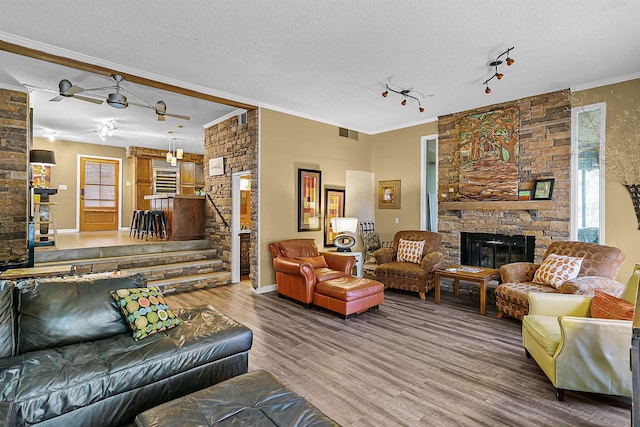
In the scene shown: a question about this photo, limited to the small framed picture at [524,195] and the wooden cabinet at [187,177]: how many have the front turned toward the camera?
2

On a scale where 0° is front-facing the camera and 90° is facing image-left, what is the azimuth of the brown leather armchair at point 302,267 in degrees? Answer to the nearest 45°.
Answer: approximately 315°

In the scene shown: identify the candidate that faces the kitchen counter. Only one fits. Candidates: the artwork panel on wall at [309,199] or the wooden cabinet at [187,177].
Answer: the wooden cabinet

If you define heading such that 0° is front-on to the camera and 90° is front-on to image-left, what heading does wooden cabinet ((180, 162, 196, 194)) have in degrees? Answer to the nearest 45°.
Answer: approximately 0°

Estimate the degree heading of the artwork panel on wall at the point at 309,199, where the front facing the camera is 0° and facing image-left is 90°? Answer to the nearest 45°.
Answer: approximately 315°

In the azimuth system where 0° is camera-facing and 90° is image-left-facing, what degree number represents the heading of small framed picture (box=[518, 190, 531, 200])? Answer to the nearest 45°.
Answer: approximately 0°

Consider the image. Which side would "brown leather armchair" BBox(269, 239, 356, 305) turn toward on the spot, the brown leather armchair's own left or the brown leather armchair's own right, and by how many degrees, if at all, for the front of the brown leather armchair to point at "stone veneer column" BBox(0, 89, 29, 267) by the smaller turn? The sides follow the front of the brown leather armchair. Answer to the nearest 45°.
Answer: approximately 135° to the brown leather armchair's own right

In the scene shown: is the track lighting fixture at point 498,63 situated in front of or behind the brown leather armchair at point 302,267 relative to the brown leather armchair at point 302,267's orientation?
in front

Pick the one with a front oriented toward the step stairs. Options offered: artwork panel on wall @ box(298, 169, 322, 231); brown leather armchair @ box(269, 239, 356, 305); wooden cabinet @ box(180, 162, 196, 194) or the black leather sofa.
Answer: the wooden cabinet

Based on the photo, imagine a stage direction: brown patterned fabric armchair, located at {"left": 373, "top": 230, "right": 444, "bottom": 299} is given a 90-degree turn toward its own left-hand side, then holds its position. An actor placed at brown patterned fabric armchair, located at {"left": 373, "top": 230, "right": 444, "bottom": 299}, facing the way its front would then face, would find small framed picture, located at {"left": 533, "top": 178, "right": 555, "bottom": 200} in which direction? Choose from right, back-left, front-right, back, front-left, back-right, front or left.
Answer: front-left

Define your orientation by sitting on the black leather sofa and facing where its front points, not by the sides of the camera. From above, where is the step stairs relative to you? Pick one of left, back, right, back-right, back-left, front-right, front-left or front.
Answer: back-left

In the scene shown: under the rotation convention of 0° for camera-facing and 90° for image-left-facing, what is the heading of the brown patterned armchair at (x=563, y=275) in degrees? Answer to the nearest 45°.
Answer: approximately 45°

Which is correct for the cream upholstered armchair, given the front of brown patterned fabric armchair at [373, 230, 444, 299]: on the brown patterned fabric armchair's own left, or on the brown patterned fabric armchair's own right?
on the brown patterned fabric armchair's own left

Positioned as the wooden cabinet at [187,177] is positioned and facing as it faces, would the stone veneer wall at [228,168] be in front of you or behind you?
in front

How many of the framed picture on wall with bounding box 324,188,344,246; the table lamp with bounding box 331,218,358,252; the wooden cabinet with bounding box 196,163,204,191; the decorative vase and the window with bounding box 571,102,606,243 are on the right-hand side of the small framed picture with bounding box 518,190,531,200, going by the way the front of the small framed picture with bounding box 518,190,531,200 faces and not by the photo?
3

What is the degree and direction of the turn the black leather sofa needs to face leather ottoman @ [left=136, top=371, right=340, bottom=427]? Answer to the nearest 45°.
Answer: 0° — it already faces it
